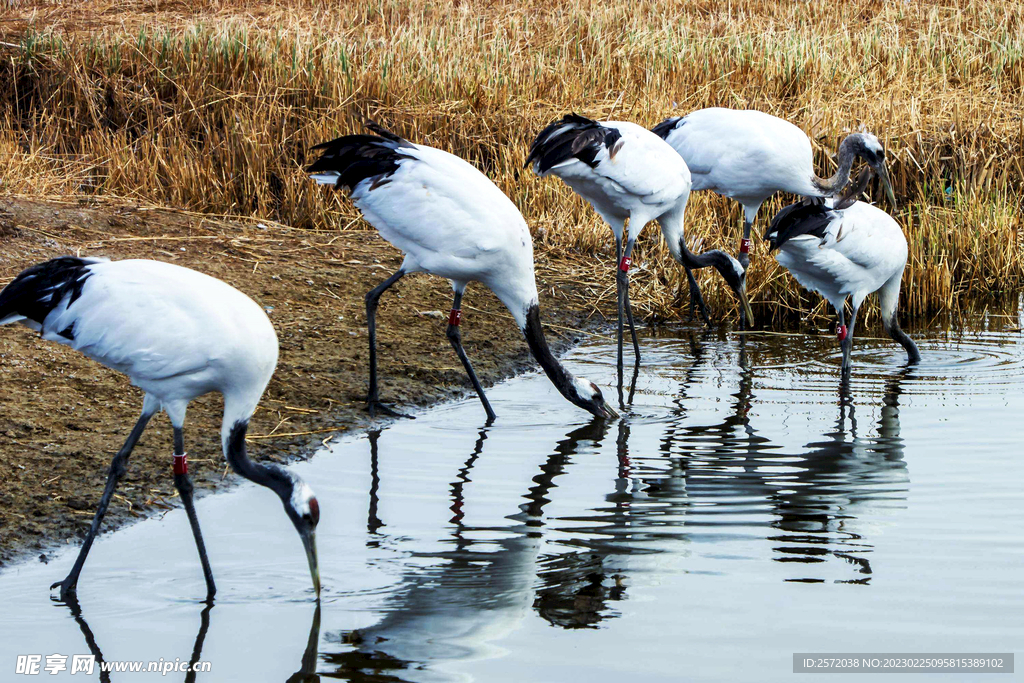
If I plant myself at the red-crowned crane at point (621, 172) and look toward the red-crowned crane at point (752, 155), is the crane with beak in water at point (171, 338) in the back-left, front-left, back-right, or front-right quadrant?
back-right

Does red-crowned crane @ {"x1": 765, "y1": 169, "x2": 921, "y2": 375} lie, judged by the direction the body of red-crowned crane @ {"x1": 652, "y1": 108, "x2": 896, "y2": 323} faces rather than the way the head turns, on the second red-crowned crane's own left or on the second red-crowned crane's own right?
on the second red-crowned crane's own right

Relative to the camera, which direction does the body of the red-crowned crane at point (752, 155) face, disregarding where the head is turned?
to the viewer's right

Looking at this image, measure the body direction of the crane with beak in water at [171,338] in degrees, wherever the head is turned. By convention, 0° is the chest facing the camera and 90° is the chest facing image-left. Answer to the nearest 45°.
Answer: approximately 270°

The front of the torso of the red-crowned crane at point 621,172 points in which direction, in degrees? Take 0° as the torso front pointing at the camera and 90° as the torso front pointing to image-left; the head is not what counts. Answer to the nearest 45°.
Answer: approximately 270°

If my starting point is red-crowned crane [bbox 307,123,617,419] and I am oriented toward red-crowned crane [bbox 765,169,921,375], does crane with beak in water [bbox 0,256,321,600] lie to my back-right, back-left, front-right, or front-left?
back-right

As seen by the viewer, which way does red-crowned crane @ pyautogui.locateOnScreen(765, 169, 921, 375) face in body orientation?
to the viewer's right

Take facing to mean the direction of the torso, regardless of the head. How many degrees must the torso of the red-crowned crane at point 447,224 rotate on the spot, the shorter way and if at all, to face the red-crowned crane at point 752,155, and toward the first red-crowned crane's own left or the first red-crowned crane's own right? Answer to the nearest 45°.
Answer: approximately 45° to the first red-crowned crane's own left

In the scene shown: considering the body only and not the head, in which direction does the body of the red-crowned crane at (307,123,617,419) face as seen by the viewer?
to the viewer's right

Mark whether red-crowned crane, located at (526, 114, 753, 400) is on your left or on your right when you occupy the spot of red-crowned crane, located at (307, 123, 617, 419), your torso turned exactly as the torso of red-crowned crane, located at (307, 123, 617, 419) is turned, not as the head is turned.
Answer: on your left
